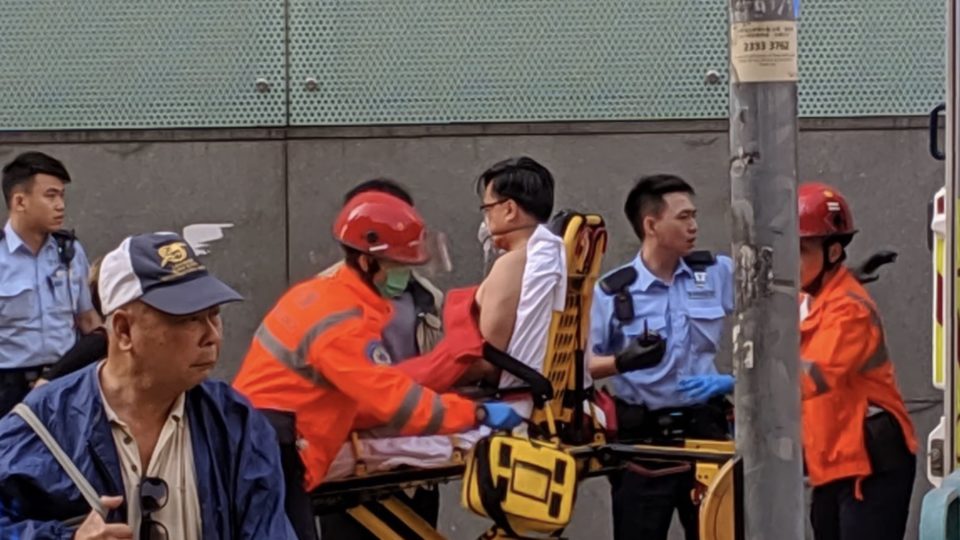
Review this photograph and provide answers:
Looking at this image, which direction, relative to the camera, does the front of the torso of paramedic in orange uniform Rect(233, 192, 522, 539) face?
to the viewer's right

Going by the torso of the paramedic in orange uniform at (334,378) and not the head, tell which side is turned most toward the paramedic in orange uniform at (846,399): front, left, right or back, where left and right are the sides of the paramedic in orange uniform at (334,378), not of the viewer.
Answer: front

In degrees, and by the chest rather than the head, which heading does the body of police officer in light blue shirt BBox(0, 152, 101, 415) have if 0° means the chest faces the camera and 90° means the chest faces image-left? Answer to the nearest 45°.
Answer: approximately 315°

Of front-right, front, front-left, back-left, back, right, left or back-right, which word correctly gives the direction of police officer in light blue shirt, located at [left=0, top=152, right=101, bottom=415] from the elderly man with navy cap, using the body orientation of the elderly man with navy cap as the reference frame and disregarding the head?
back-left

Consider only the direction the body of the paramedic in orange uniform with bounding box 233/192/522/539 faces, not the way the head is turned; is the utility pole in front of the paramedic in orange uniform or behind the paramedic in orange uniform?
in front

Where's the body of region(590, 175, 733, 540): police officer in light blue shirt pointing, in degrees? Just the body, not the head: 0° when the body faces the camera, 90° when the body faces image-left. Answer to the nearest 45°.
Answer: approximately 315°

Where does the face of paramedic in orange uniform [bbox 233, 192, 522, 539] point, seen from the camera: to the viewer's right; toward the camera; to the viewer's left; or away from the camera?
to the viewer's right

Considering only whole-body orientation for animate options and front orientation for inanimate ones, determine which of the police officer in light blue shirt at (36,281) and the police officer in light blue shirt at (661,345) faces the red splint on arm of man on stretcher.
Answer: the police officer in light blue shirt at (36,281)

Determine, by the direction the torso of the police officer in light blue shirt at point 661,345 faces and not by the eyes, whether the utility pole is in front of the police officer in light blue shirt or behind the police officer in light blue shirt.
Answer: in front

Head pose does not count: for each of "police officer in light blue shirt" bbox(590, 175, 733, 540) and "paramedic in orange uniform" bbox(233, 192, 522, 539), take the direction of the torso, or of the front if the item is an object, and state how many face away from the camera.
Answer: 0
